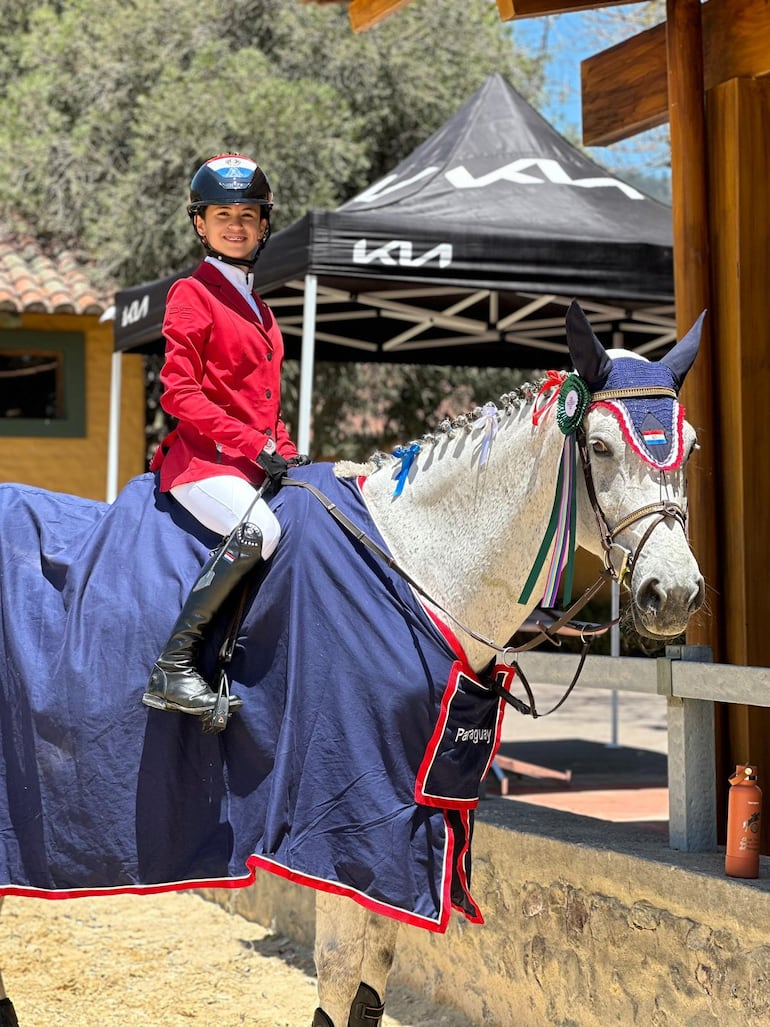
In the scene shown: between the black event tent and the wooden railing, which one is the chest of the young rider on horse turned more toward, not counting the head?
the wooden railing

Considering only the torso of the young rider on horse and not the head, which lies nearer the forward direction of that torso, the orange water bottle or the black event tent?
the orange water bottle

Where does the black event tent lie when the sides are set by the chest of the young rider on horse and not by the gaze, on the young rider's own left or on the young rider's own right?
on the young rider's own left

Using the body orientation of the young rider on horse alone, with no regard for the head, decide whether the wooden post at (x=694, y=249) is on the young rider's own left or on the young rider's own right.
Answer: on the young rider's own left

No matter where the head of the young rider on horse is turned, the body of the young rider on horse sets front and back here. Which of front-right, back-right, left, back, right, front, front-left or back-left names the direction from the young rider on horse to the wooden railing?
front-left

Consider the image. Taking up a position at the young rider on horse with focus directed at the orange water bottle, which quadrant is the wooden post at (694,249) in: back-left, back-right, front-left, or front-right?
front-left

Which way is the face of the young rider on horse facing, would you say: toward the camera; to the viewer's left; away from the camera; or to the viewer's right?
toward the camera

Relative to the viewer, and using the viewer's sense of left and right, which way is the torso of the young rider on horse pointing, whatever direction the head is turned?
facing the viewer and to the right of the viewer
